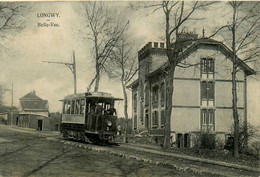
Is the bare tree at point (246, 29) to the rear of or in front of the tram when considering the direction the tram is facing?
in front

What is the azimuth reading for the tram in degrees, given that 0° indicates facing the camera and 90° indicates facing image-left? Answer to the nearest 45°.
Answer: approximately 315°

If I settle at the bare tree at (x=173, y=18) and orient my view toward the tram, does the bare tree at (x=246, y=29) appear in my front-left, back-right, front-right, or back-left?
back-left
